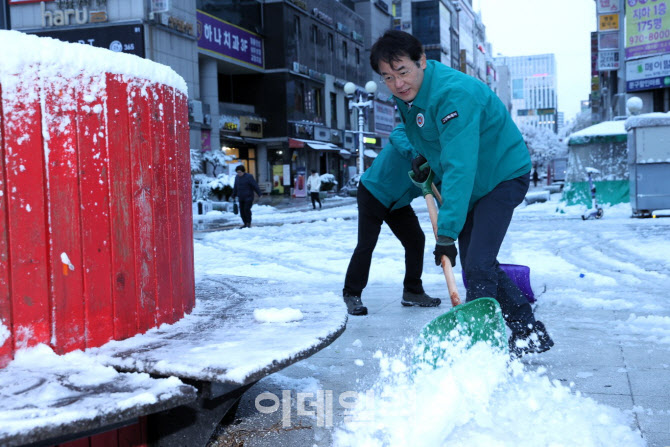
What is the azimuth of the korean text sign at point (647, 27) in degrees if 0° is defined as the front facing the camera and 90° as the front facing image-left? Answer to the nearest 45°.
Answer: approximately 45°

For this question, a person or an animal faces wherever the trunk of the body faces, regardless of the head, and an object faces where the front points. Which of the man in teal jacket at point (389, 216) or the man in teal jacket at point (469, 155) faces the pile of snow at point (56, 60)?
the man in teal jacket at point (469, 155)

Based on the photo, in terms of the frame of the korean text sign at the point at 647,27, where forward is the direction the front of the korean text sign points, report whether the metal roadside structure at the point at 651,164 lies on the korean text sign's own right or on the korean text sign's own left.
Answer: on the korean text sign's own left

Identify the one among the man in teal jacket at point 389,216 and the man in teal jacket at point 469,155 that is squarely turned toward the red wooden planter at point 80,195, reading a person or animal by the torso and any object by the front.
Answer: the man in teal jacket at point 469,155

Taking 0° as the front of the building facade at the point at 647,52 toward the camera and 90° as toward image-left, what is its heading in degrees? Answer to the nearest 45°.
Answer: approximately 45°
